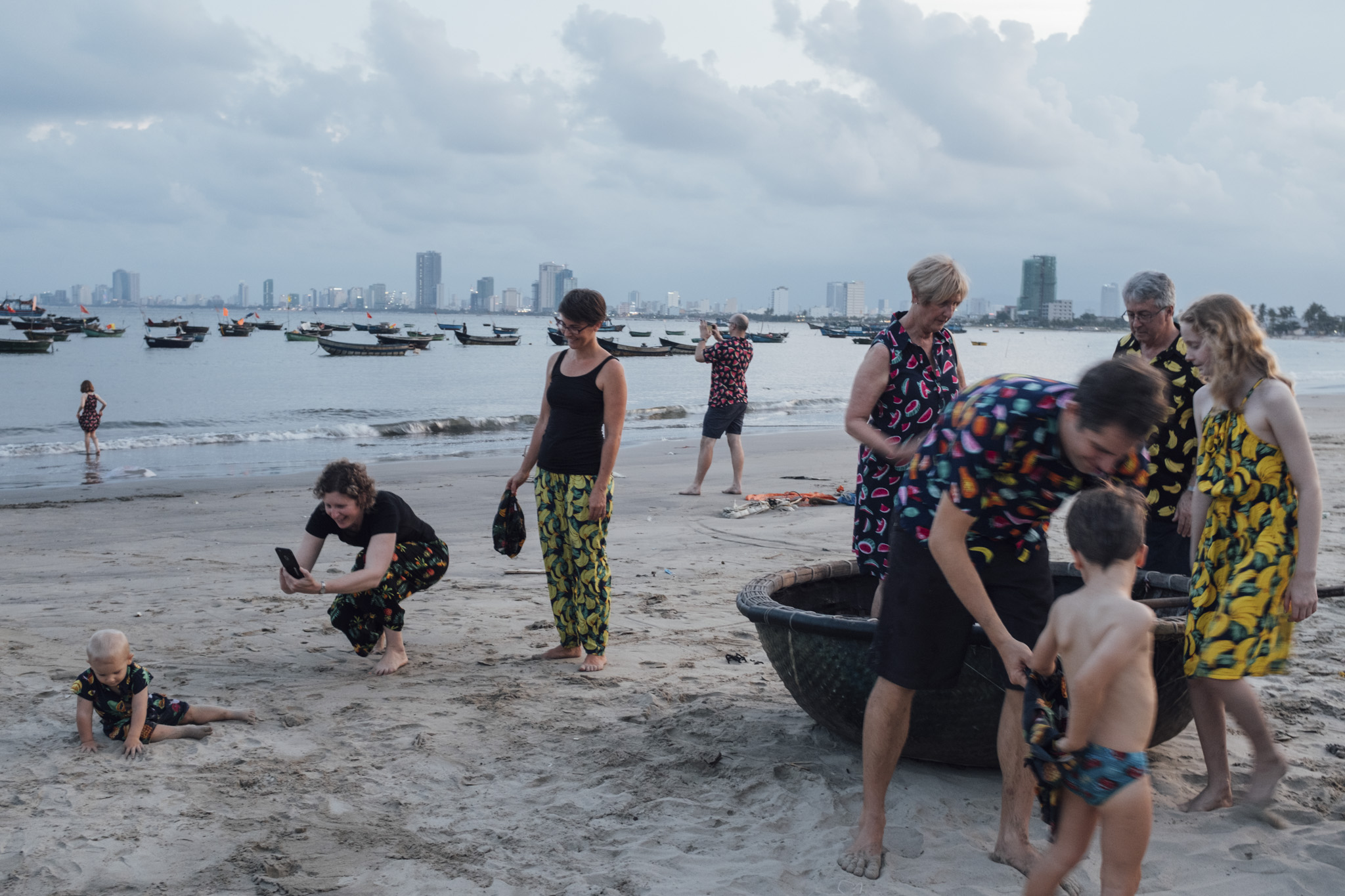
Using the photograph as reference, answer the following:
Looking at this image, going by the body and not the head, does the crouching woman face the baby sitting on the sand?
yes

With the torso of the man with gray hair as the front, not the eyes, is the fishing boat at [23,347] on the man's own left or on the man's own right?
on the man's own right

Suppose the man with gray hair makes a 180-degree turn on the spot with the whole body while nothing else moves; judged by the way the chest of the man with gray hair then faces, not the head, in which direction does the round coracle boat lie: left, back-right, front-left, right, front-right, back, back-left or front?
back

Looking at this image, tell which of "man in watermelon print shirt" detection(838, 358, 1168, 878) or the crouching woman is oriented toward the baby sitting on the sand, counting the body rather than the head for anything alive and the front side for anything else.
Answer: the crouching woman

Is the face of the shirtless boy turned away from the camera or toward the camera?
away from the camera

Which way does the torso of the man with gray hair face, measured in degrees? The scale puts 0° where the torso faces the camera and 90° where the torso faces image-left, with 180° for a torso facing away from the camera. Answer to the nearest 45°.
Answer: approximately 45°

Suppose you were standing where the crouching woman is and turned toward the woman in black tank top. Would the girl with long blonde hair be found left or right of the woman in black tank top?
right

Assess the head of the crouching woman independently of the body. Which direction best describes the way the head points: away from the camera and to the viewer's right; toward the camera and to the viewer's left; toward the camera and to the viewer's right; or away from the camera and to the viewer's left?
toward the camera and to the viewer's left

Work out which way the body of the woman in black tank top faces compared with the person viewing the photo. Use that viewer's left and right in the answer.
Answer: facing the viewer and to the left of the viewer

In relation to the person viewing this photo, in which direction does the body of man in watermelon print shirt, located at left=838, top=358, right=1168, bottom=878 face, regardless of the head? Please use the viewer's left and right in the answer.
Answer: facing the viewer and to the right of the viewer

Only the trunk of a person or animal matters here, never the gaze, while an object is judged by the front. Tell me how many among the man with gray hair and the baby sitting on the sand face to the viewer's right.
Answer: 0
